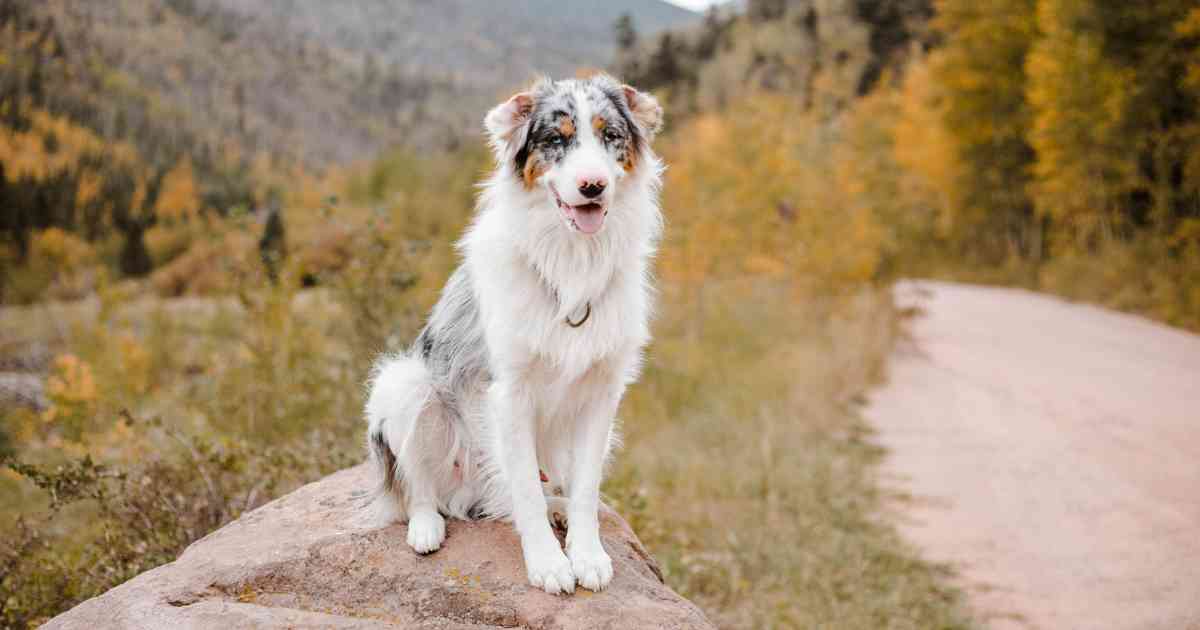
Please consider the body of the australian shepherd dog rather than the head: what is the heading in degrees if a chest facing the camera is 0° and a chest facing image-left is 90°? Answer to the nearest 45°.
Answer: approximately 315°

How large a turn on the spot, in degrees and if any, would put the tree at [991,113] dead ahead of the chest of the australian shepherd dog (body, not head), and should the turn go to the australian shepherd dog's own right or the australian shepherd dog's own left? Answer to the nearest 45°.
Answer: approximately 90° to the australian shepherd dog's own left
